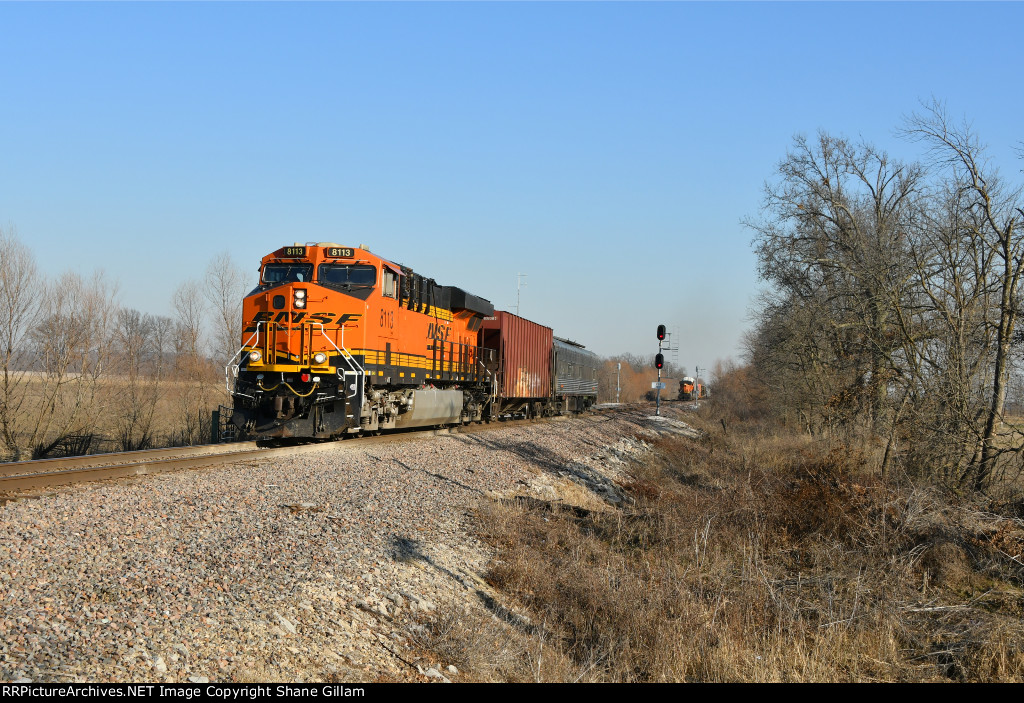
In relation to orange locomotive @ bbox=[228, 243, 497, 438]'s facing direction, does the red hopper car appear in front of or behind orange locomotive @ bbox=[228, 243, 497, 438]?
behind

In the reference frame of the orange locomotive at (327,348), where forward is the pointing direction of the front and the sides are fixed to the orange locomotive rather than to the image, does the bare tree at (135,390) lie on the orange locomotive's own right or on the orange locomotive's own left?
on the orange locomotive's own right

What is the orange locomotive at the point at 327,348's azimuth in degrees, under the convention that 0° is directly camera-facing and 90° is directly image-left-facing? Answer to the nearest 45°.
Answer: approximately 45°

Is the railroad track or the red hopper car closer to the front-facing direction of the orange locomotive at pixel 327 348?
the railroad track

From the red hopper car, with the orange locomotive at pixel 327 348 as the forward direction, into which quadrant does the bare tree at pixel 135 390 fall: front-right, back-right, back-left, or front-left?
front-right
